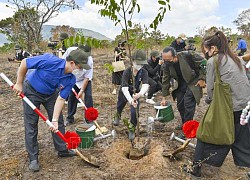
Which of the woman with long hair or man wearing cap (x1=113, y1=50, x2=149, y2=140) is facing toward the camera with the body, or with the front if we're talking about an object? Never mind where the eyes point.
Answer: the man wearing cap

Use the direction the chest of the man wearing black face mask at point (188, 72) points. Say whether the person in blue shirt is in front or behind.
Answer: in front

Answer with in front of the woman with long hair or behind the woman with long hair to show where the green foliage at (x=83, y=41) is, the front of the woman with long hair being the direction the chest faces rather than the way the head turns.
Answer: in front

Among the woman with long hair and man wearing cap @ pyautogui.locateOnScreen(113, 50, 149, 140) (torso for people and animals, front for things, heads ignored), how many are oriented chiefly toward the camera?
1

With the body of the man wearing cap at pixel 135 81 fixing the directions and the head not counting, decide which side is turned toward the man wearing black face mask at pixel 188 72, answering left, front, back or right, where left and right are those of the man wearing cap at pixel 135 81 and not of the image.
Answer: left

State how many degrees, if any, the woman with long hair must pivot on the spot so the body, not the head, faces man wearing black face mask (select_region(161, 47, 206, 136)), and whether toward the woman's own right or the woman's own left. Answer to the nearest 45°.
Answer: approximately 45° to the woman's own right

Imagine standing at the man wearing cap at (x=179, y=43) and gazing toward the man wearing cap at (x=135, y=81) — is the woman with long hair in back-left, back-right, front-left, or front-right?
front-left

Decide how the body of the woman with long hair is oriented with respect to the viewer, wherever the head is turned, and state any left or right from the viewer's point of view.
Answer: facing to the left of the viewer

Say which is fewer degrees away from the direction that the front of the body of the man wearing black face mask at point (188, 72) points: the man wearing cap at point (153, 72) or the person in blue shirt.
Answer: the person in blue shirt

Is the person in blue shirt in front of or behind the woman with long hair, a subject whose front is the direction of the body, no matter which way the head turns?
in front

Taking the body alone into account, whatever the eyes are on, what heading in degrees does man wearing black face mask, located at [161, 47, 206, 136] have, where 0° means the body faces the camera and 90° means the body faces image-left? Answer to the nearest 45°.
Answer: approximately 45°

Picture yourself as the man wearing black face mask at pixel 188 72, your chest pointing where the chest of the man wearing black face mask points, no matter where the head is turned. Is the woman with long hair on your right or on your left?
on your left

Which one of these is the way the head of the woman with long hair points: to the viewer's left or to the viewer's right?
to the viewer's left

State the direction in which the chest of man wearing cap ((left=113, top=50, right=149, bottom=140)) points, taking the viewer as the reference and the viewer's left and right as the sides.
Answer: facing the viewer
